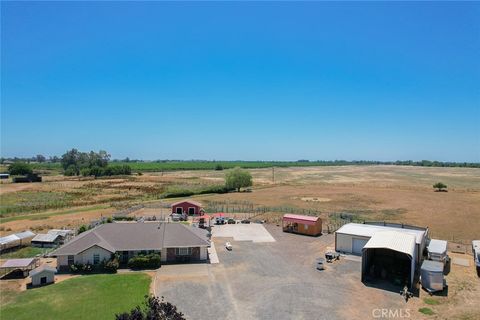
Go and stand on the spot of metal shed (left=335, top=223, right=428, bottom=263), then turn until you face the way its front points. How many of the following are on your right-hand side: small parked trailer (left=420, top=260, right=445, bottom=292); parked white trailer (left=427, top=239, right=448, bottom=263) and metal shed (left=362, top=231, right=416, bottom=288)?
0

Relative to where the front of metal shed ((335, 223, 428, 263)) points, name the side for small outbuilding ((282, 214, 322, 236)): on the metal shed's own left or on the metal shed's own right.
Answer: on the metal shed's own right

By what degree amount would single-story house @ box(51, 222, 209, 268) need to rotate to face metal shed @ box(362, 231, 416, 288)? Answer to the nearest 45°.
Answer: approximately 45° to its left

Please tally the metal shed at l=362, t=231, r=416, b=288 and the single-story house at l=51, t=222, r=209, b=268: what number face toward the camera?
2

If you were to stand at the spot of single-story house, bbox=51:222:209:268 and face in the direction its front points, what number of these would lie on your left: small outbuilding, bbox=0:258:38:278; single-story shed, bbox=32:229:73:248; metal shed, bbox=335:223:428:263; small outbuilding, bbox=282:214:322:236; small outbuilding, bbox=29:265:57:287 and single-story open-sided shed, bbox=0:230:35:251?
2

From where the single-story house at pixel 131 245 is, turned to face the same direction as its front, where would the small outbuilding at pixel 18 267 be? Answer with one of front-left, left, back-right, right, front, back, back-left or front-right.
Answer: right

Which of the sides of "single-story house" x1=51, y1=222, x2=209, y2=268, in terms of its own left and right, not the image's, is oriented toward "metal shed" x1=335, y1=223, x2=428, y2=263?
left

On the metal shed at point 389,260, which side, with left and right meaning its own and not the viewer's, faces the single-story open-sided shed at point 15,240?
right

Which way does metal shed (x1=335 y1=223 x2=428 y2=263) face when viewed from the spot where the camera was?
facing the viewer and to the left of the viewer

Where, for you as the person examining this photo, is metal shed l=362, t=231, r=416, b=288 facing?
facing the viewer

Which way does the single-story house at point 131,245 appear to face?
toward the camera

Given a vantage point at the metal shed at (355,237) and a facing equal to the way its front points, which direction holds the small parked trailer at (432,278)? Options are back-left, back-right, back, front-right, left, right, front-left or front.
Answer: left
